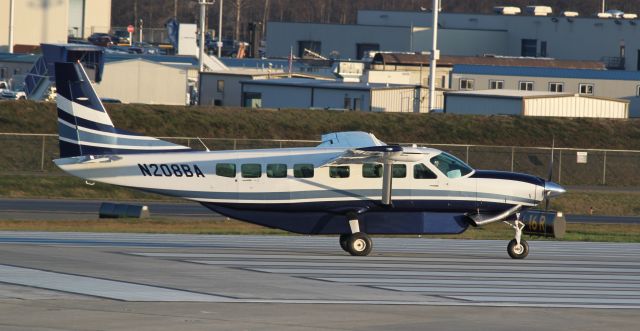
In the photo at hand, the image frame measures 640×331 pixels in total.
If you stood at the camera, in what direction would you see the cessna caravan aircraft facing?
facing to the right of the viewer
